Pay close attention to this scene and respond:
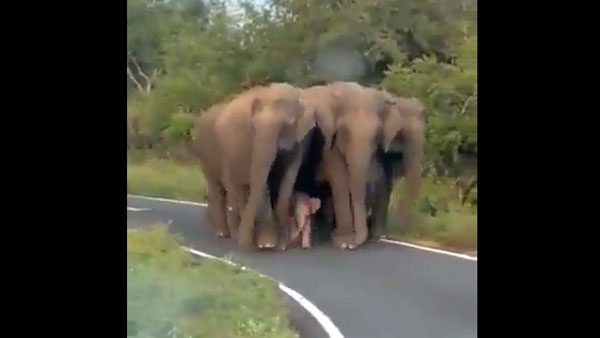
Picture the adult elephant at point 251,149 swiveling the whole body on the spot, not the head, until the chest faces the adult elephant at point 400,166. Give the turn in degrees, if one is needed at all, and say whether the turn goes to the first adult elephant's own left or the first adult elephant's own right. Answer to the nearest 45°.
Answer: approximately 45° to the first adult elephant's own left

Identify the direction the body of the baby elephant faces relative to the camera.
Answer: toward the camera

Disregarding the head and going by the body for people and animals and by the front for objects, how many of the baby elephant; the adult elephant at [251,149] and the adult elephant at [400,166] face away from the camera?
0

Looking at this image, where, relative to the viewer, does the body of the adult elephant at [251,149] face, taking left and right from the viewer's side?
facing the viewer and to the right of the viewer

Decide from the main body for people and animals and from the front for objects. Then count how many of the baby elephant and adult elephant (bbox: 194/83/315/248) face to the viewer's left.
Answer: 0
